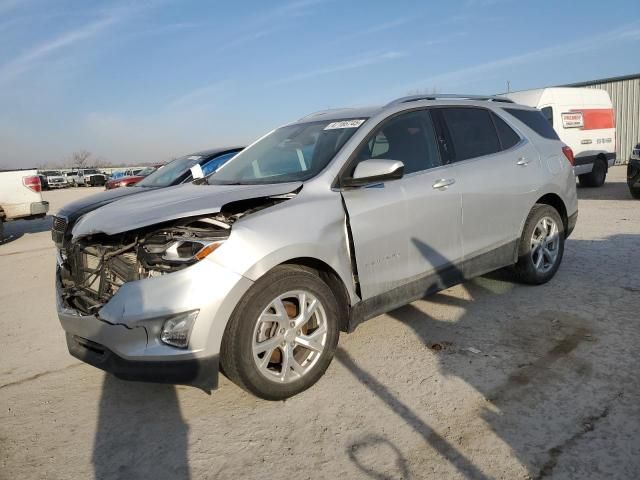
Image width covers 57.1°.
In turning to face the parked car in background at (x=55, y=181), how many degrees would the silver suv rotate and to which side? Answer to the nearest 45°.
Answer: approximately 90° to its right

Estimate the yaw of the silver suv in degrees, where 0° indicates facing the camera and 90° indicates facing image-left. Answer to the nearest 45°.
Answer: approximately 45°

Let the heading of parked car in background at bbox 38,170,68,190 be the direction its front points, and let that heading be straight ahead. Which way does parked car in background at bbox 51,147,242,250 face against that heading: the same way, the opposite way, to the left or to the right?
to the right
